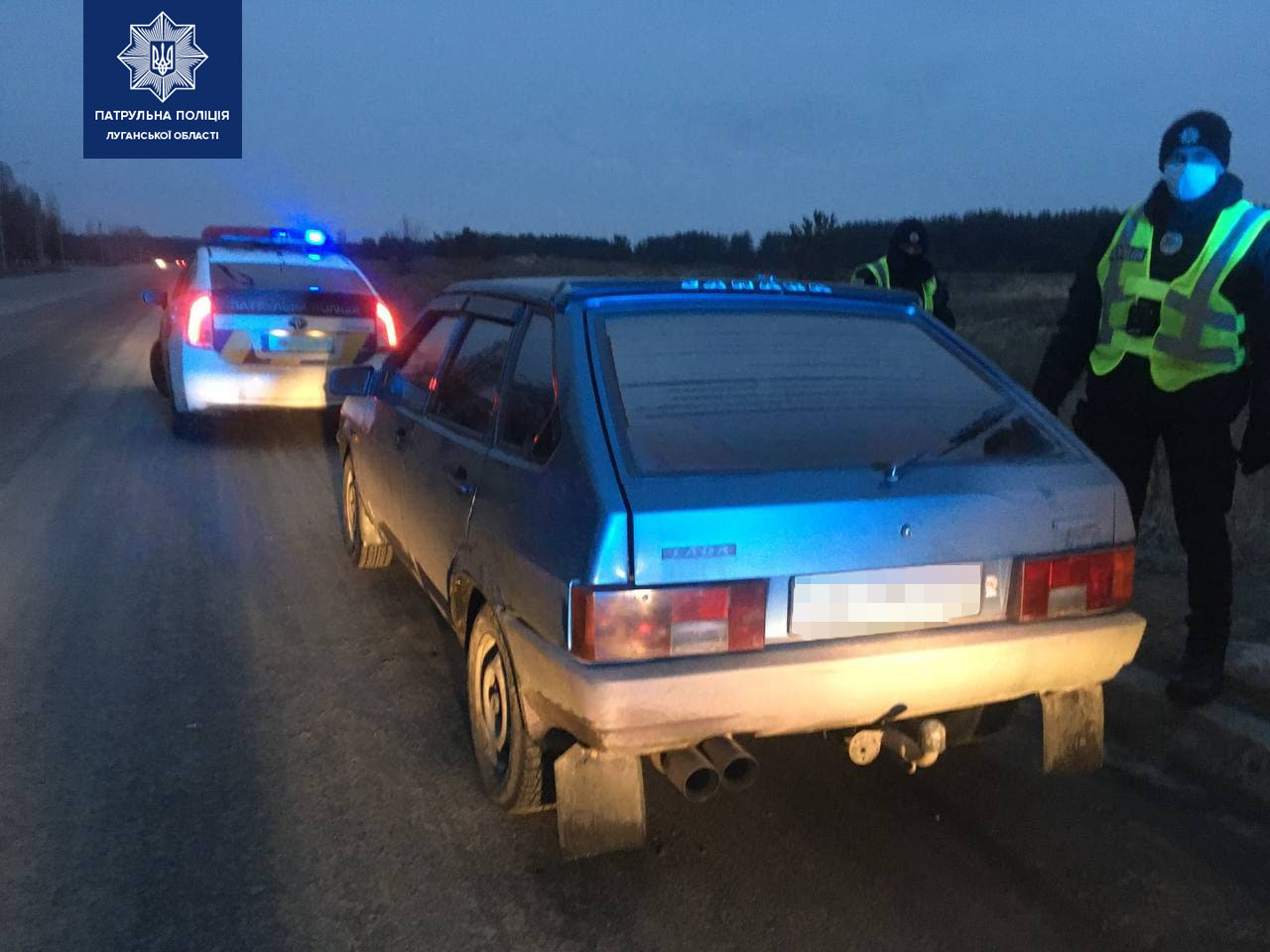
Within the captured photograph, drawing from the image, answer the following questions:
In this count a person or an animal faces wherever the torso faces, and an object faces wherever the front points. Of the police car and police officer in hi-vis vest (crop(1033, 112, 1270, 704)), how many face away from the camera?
1

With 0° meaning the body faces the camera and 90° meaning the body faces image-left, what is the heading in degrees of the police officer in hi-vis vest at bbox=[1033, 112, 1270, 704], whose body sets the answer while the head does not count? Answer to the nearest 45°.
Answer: approximately 0°

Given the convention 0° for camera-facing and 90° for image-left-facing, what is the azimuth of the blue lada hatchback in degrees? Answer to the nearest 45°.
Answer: approximately 135°

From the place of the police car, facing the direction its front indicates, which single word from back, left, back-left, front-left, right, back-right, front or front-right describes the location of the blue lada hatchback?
back

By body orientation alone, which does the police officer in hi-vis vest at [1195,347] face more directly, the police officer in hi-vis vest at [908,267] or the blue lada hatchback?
the blue lada hatchback

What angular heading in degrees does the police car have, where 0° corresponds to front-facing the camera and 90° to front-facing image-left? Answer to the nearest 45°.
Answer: approximately 180°

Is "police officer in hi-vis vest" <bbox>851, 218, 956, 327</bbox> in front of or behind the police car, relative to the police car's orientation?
behind

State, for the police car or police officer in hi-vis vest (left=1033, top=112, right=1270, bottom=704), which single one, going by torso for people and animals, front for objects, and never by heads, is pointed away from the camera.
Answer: the police car
